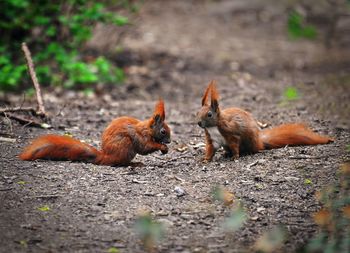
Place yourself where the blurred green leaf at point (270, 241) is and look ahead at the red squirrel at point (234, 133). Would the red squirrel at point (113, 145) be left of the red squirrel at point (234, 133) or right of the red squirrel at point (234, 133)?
left

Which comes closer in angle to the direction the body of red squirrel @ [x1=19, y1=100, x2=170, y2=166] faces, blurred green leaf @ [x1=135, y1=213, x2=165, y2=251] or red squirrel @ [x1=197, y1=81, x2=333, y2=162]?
the red squirrel

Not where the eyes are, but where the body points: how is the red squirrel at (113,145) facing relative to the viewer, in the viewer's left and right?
facing to the right of the viewer

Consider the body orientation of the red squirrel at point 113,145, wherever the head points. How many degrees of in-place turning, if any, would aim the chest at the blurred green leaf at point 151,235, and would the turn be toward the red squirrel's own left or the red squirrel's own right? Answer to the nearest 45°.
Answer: approximately 90° to the red squirrel's own right

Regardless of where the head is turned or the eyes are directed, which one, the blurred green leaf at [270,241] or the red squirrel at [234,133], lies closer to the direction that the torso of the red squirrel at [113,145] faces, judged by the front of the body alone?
the red squirrel

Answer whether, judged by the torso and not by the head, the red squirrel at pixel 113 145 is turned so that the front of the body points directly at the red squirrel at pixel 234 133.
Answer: yes

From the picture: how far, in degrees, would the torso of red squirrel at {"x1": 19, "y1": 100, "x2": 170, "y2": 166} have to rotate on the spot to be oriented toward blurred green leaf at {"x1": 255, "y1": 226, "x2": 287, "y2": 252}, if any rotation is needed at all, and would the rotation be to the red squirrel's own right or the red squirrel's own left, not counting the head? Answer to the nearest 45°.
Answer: approximately 45° to the red squirrel's own right
